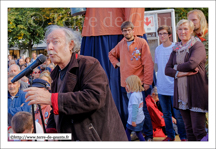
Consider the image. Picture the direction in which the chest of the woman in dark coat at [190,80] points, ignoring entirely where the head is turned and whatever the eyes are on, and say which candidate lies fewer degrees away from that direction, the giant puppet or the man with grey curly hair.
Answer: the man with grey curly hair

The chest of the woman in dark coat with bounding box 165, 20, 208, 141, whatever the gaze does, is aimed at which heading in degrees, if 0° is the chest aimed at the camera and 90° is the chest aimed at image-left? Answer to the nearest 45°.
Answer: approximately 45°

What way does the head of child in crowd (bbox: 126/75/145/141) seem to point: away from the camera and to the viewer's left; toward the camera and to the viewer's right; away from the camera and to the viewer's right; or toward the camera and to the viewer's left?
away from the camera and to the viewer's left

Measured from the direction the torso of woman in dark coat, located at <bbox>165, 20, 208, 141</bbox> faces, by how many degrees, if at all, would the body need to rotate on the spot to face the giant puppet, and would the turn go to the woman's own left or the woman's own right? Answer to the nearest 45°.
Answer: approximately 90° to the woman's own right

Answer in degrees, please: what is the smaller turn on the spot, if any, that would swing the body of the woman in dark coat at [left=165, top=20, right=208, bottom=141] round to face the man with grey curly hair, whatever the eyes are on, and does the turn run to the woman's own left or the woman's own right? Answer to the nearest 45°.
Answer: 0° — they already face them
